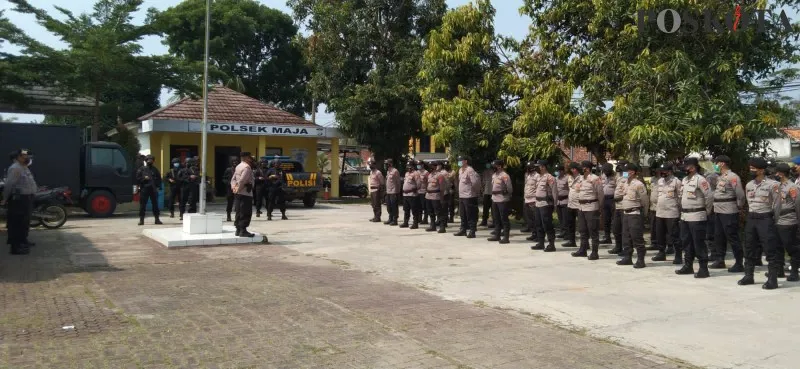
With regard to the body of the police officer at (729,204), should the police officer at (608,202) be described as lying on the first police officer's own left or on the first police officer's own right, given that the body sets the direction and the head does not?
on the first police officer's own right

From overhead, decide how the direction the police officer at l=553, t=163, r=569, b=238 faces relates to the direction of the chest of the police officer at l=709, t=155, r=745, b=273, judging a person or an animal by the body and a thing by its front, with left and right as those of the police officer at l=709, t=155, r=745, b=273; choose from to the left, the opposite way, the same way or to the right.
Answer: the same way

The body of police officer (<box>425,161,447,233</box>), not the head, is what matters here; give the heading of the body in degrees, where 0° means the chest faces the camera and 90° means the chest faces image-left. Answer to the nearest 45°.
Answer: approximately 45°

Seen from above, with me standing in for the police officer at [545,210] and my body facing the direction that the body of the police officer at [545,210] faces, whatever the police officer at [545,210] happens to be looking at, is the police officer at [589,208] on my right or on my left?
on my left

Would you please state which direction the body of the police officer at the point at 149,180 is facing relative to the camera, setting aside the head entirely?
toward the camera

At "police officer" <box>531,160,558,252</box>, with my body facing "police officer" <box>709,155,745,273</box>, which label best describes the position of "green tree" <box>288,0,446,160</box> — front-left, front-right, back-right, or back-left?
back-left

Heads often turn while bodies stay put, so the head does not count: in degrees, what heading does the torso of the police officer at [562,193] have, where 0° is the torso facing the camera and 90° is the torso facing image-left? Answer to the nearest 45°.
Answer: approximately 45°

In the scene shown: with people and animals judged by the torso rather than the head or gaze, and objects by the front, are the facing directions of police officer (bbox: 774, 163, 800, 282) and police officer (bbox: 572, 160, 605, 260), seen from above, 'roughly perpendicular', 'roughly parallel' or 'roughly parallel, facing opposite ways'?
roughly parallel

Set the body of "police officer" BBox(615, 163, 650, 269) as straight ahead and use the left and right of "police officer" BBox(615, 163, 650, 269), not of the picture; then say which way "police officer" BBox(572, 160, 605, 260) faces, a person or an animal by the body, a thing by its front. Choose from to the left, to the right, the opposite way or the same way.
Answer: the same way

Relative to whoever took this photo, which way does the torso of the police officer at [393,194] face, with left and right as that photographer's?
facing the viewer and to the left of the viewer

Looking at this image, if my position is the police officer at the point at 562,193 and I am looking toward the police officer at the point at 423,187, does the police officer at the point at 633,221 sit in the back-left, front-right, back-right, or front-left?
back-left
